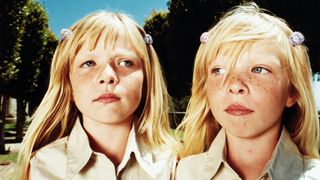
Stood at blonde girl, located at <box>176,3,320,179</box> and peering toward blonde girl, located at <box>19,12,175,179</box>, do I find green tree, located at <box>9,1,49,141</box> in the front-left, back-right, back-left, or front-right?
front-right

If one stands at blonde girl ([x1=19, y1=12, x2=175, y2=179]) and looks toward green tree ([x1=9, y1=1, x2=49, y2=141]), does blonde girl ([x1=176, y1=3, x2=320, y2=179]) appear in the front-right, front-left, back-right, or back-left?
back-right

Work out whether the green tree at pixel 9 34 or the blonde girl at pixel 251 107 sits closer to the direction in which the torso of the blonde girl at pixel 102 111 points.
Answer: the blonde girl

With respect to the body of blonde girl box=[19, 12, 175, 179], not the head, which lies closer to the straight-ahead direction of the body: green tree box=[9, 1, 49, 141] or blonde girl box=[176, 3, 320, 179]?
the blonde girl

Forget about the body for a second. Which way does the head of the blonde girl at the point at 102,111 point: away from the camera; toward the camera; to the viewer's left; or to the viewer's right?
toward the camera

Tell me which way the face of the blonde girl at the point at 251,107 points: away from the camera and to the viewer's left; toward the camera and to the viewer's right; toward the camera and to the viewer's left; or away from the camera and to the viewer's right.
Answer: toward the camera and to the viewer's left

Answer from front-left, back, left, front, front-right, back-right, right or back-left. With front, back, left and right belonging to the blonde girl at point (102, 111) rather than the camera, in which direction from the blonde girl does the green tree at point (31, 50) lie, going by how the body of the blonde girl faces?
back

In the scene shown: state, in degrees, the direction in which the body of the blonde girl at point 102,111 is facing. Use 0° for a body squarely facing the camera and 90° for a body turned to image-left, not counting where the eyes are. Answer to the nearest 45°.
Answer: approximately 0°

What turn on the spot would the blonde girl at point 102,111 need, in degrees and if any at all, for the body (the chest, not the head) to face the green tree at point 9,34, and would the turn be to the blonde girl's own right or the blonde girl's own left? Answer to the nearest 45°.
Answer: approximately 180°

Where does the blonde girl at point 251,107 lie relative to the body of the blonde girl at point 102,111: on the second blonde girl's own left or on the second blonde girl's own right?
on the second blonde girl's own left
